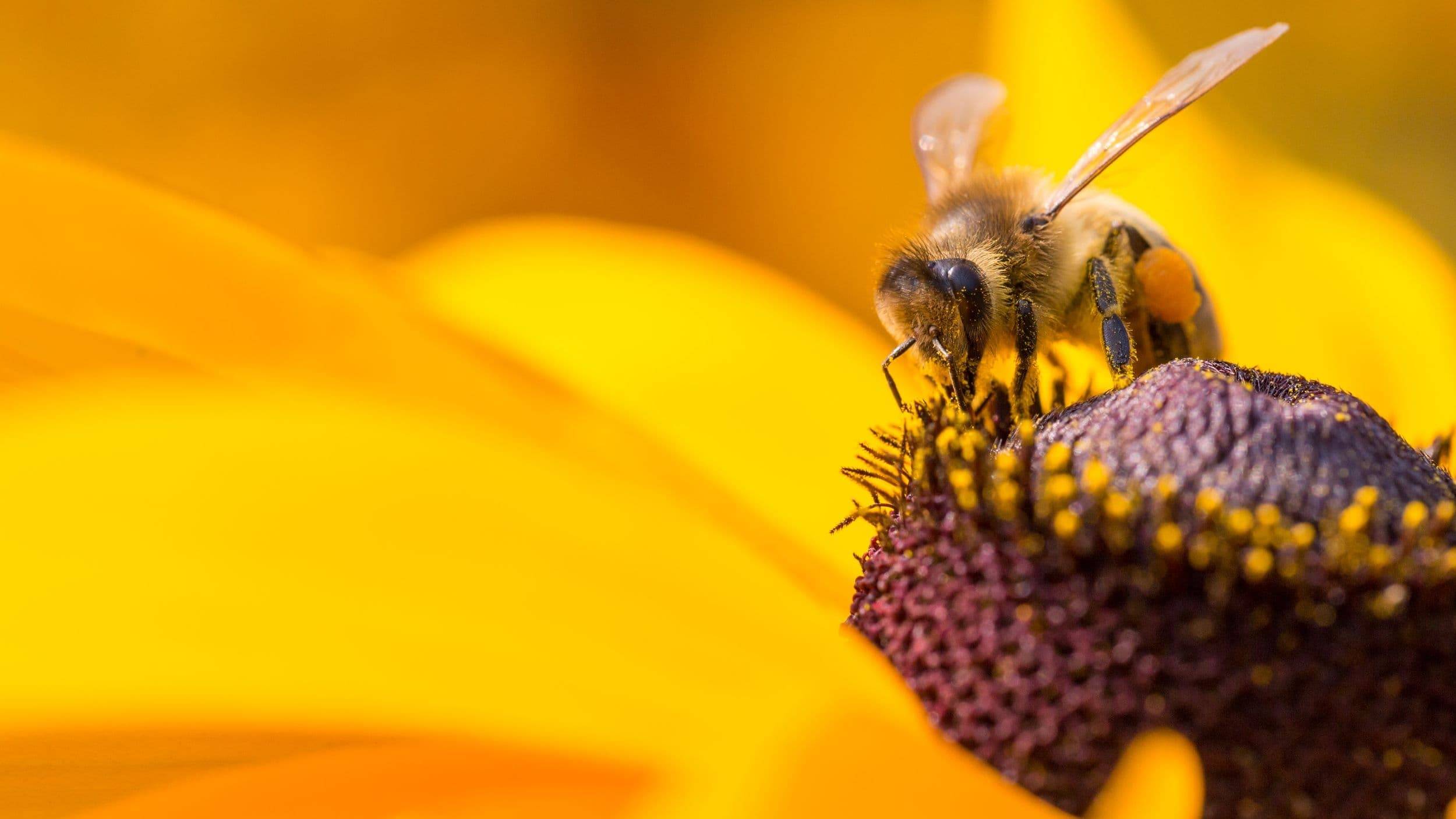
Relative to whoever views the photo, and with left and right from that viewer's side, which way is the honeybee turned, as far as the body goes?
facing the viewer and to the left of the viewer
